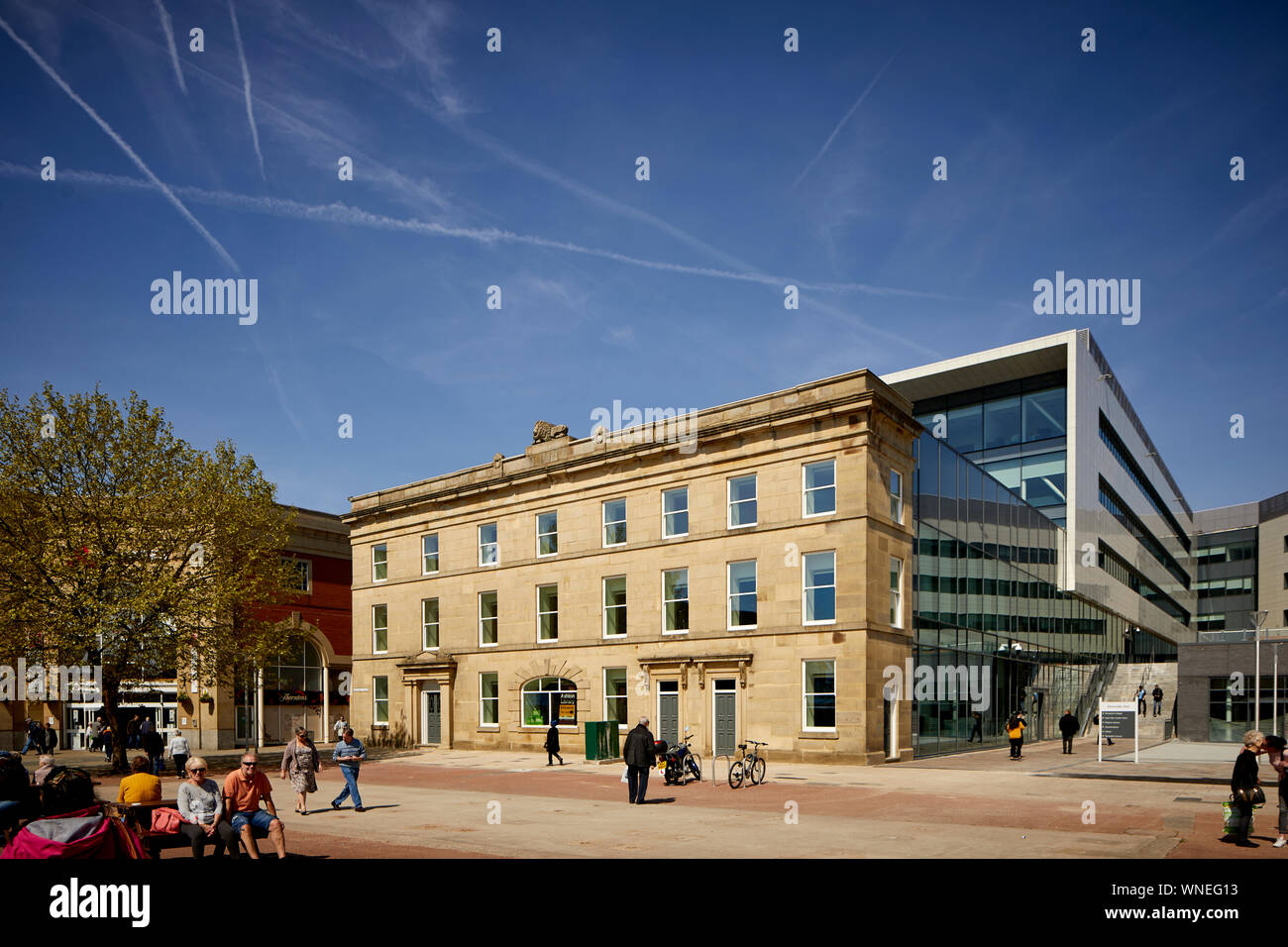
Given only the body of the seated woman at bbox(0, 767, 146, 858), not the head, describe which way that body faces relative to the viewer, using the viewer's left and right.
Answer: facing away from the viewer

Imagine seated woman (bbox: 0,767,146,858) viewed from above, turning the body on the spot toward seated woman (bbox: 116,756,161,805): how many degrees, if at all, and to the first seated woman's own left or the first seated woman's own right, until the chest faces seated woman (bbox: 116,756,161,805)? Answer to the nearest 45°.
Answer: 0° — they already face them

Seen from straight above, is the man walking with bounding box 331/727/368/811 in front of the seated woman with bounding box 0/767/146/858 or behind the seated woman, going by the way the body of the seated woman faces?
in front

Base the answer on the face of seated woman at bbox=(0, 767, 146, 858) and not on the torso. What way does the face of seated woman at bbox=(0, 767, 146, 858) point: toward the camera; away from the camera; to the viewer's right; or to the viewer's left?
away from the camera

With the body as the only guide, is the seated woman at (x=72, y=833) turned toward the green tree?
yes
